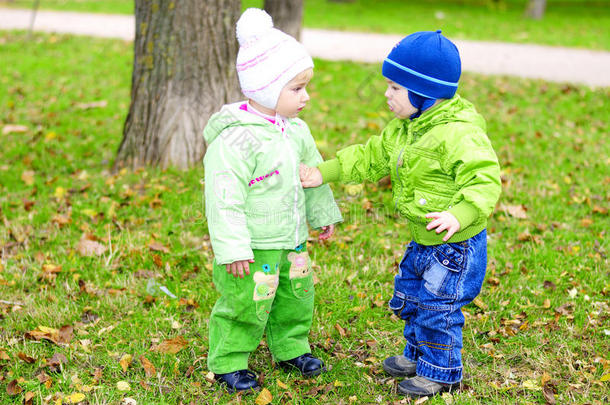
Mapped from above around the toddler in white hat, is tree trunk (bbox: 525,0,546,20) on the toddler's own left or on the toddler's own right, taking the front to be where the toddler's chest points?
on the toddler's own left

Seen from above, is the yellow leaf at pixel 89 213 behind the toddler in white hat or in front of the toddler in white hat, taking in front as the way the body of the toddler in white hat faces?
behind

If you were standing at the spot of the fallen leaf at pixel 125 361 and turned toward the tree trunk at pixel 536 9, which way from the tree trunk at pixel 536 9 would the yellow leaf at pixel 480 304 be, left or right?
right

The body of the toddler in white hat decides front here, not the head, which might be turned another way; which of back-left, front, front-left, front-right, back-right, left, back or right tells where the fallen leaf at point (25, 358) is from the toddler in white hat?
back-right

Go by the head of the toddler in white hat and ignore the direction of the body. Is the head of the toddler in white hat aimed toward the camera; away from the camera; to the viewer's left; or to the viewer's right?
to the viewer's right

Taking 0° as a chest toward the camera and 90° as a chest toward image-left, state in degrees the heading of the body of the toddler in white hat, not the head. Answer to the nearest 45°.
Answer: approximately 315°

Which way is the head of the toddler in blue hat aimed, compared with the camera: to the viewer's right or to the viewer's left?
to the viewer's left

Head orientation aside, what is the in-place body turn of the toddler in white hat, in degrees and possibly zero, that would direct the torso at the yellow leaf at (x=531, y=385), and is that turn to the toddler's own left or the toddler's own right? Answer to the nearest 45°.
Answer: approximately 45° to the toddler's own left
